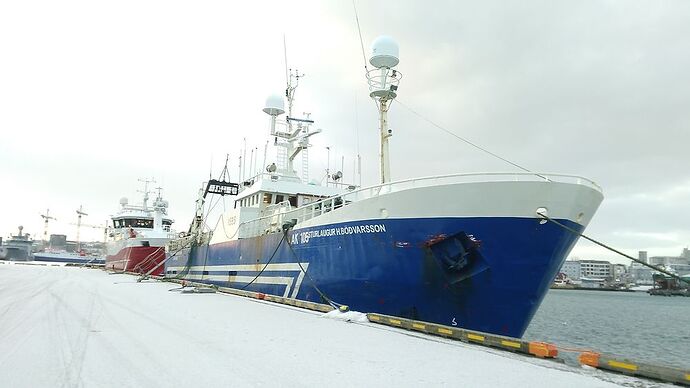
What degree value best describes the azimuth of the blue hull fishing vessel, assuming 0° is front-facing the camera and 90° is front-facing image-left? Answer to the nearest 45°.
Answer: approximately 315°
